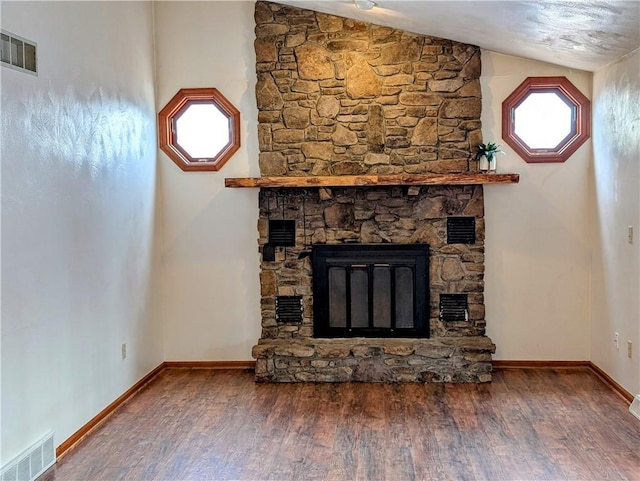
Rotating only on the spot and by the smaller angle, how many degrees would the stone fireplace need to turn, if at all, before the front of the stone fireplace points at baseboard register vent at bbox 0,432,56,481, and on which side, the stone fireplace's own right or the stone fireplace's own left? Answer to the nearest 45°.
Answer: approximately 45° to the stone fireplace's own right

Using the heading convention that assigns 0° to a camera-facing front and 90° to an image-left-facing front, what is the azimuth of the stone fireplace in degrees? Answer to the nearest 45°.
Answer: approximately 0°

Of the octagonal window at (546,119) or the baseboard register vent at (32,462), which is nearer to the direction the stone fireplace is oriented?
the baseboard register vent

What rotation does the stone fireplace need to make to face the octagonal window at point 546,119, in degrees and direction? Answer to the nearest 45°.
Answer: approximately 90° to its left

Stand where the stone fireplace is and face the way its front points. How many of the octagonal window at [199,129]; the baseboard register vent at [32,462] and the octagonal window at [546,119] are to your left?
1

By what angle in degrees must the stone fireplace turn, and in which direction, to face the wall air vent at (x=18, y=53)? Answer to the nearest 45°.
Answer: approximately 45° to its right

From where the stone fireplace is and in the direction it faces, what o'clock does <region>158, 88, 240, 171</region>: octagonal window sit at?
The octagonal window is roughly at 3 o'clock from the stone fireplace.

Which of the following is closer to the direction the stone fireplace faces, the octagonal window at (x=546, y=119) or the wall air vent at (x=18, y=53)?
the wall air vent
